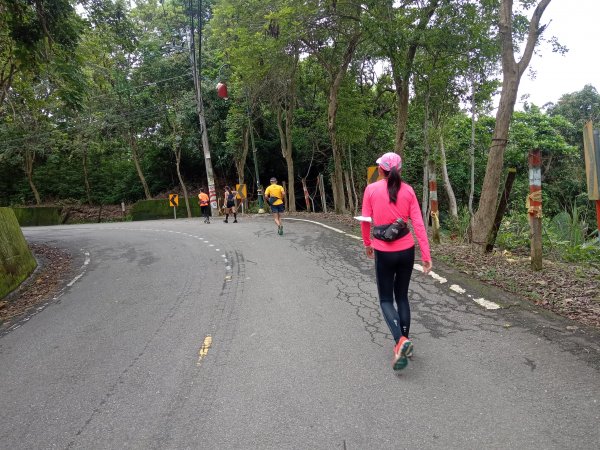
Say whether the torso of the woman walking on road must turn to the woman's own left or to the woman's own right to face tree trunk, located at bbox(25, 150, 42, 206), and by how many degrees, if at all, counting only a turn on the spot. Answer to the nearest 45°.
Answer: approximately 45° to the woman's own left

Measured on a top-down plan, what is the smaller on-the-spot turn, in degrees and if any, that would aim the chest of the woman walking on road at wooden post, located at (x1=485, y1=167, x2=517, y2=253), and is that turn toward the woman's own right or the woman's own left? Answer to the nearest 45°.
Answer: approximately 45° to the woman's own right

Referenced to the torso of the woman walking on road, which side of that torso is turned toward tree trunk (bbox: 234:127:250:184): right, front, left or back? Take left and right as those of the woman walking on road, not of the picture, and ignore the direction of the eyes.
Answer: front

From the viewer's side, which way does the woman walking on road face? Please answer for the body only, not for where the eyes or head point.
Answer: away from the camera

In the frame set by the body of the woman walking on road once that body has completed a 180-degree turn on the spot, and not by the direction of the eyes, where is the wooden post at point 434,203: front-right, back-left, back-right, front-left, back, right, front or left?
back

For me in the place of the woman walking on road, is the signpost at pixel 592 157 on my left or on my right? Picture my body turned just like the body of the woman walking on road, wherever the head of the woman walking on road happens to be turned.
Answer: on my right

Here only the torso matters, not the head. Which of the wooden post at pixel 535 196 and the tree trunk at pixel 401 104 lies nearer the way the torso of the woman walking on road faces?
the tree trunk

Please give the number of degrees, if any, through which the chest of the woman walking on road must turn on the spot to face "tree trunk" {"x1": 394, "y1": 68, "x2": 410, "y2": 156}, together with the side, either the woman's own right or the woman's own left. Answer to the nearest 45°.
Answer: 0° — they already face it

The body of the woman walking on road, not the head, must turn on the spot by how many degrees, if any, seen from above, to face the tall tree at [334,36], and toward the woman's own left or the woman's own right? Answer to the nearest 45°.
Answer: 0° — they already face it

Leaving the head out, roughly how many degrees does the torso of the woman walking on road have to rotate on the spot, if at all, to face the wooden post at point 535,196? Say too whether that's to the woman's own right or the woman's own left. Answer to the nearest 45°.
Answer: approximately 45° to the woman's own right
